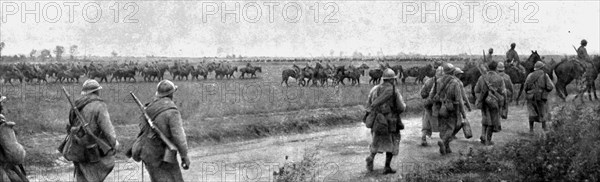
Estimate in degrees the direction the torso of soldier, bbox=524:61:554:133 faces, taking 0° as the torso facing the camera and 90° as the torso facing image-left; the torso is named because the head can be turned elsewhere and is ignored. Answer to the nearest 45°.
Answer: approximately 180°

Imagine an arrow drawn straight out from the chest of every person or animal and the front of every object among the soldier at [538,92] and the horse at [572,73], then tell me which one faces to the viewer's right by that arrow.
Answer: the horse

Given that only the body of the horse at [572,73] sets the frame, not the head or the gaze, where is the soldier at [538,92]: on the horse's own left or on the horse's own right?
on the horse's own right

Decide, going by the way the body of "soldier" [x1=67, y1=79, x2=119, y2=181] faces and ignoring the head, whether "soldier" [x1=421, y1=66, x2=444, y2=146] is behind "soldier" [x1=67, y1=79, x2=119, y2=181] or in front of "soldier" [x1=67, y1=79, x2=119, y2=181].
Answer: in front

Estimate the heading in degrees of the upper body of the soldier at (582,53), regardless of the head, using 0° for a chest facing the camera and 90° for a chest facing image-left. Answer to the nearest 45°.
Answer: approximately 225°

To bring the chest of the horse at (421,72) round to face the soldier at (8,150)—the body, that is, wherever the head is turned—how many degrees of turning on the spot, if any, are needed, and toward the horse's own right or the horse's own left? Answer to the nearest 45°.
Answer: approximately 90° to the horse's own right

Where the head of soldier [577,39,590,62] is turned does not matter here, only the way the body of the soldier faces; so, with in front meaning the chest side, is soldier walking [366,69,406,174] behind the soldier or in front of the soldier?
behind

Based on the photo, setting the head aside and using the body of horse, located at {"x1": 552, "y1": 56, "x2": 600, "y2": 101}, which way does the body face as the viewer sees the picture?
to the viewer's right

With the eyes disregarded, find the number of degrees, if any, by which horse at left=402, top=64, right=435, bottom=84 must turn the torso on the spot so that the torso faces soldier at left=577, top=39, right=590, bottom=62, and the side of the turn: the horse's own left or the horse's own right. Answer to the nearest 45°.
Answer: approximately 90° to the horse's own right

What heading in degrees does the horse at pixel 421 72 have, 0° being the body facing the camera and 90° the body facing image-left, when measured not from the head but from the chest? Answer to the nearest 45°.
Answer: approximately 270°
